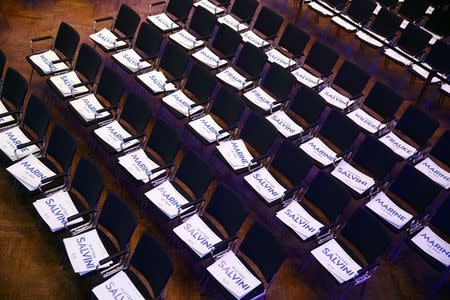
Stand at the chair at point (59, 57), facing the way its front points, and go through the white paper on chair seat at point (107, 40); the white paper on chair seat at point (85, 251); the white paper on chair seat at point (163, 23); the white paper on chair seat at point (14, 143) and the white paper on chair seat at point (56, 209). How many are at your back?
2

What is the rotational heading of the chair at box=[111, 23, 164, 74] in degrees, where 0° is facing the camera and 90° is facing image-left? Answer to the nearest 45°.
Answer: approximately 45°

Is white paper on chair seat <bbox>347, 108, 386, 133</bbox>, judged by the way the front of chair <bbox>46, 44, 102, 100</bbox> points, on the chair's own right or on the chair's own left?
on the chair's own left

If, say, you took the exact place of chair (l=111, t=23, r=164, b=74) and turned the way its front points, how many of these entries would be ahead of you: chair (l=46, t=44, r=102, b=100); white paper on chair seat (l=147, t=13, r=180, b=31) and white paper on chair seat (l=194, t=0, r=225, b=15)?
1

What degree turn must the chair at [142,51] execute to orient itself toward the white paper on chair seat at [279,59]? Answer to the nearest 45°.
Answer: approximately 135° to its left

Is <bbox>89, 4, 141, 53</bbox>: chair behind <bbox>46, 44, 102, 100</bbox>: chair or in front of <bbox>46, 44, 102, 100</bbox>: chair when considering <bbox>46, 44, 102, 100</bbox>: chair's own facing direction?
behind

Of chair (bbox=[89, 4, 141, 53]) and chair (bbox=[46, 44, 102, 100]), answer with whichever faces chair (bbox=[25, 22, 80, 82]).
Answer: chair (bbox=[89, 4, 141, 53])

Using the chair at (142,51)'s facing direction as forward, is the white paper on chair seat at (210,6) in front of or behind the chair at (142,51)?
behind

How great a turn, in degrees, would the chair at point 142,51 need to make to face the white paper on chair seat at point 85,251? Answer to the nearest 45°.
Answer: approximately 45° to its left

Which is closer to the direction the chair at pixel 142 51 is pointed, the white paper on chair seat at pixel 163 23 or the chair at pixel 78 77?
the chair
